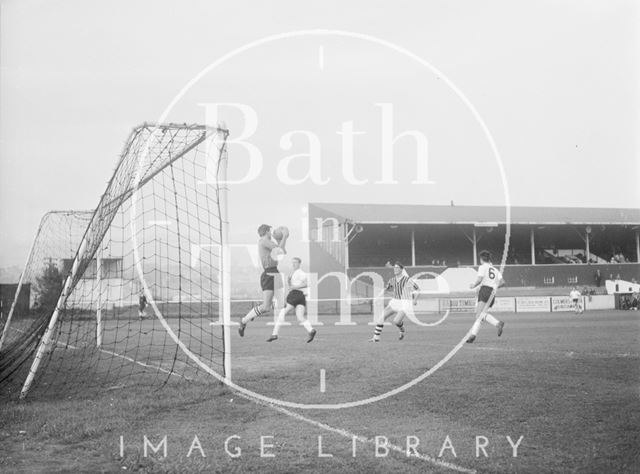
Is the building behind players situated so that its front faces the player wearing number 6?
yes

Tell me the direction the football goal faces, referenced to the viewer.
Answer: facing away from the viewer and to the right of the viewer

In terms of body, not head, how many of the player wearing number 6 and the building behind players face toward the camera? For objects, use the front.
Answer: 1

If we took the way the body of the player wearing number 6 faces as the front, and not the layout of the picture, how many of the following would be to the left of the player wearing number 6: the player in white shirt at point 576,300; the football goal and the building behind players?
1

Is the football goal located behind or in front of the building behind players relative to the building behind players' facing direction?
in front

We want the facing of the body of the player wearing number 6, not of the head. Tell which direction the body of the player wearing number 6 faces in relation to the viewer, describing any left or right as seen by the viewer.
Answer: facing away from the viewer and to the left of the viewer

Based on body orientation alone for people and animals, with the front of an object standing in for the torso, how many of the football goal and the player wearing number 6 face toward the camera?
0

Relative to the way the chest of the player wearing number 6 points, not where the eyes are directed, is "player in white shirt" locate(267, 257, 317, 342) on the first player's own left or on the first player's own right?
on the first player's own left

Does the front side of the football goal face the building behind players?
yes

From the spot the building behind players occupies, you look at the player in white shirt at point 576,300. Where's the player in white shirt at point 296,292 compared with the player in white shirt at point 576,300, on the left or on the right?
right

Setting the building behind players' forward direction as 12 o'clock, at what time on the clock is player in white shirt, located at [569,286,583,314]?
The player in white shirt is roughly at 11 o'clock from the building behind players.

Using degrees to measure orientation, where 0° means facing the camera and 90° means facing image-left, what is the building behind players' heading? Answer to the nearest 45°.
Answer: approximately 0°

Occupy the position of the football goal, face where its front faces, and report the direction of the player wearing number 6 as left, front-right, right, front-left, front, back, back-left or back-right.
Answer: front-right
